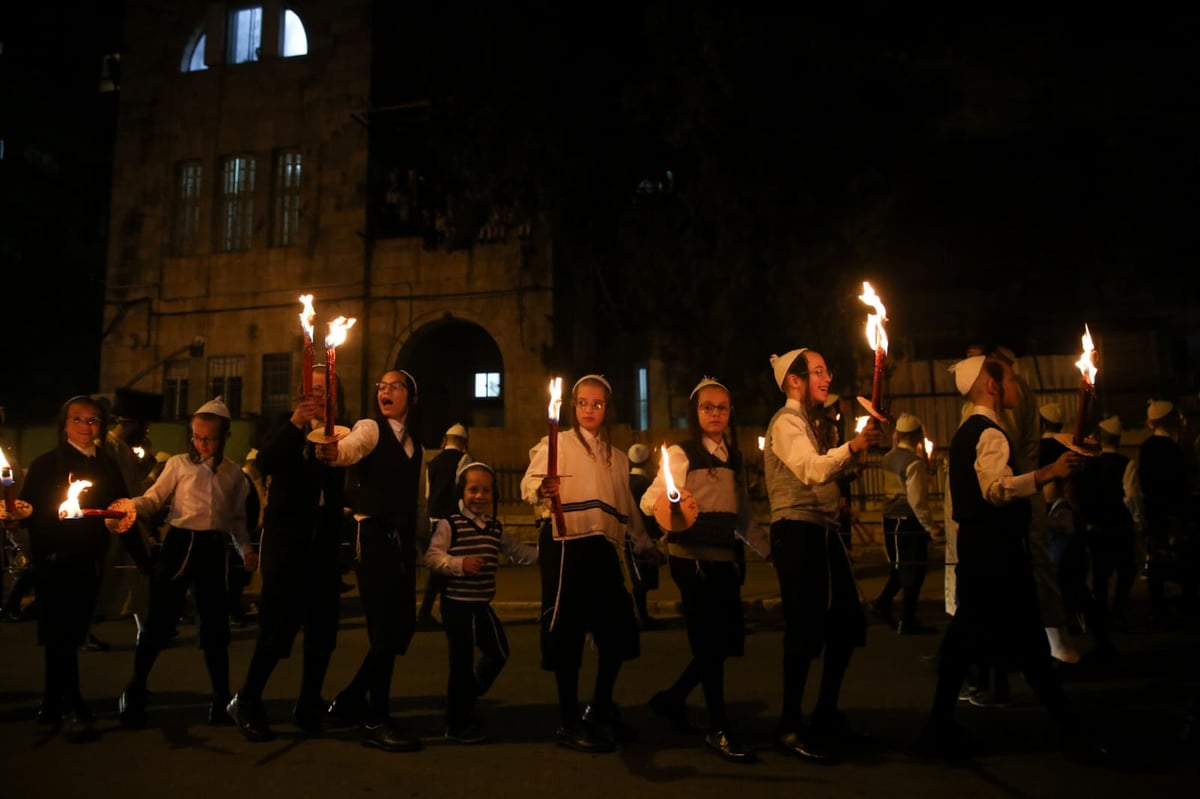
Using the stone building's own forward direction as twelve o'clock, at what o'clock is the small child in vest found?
The small child in vest is roughly at 12 o'clock from the stone building.

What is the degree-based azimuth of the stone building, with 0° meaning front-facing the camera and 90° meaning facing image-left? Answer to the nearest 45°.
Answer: approximately 0°
